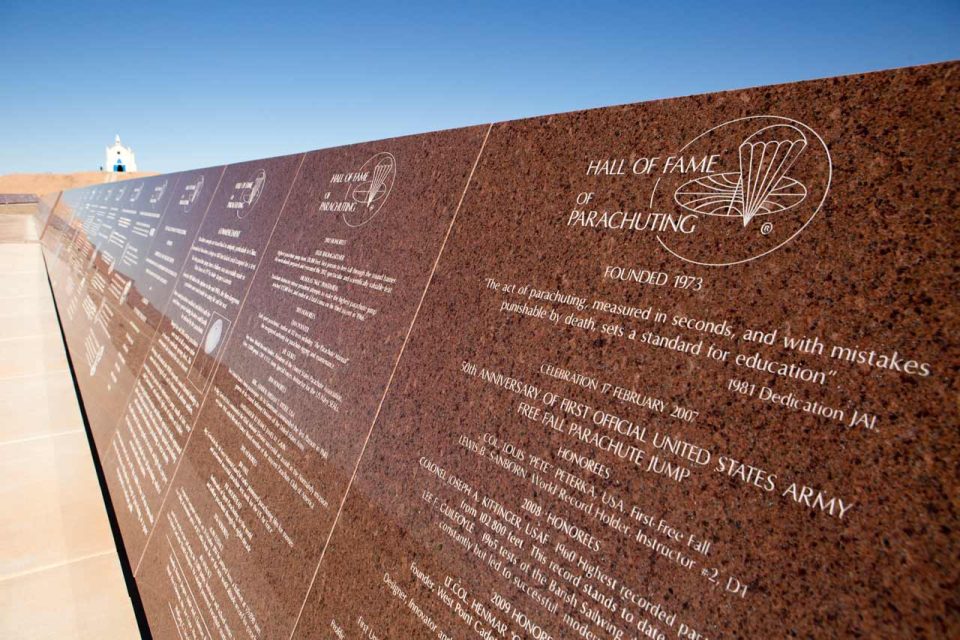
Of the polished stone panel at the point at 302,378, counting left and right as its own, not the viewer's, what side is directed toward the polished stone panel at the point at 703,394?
left

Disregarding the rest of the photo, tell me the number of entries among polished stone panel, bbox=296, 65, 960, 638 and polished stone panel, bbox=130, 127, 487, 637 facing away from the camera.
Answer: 0

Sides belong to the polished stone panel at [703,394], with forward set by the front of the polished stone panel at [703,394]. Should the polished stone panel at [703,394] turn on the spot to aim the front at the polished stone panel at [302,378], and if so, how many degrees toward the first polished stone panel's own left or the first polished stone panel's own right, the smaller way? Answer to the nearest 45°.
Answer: approximately 90° to the first polished stone panel's own right

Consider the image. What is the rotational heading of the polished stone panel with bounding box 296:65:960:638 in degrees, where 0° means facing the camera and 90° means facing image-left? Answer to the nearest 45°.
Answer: approximately 45°

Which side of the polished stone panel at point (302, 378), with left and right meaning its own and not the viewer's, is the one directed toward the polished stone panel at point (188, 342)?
right

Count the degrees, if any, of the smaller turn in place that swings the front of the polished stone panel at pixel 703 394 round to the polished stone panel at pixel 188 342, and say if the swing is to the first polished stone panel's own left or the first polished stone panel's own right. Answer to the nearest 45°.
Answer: approximately 90° to the first polished stone panel's own right

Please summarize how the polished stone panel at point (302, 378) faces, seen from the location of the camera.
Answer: facing the viewer and to the left of the viewer
